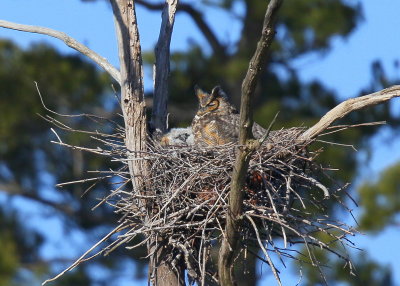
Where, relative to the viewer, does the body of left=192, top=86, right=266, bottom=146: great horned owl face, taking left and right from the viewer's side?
facing the viewer and to the left of the viewer
